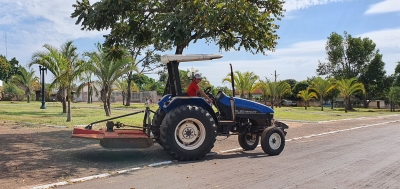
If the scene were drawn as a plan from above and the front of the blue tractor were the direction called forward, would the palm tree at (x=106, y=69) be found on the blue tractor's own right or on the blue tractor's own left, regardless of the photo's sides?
on the blue tractor's own left

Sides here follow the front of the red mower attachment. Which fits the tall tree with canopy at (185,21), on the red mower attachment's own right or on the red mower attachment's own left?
on the red mower attachment's own left

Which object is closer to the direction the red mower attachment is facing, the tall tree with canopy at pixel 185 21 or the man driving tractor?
the man driving tractor

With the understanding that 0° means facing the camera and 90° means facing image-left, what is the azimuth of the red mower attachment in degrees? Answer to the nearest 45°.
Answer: approximately 270°

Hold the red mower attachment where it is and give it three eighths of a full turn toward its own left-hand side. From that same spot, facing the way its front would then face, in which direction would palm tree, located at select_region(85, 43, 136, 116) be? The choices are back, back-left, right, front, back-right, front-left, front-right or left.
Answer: front-right

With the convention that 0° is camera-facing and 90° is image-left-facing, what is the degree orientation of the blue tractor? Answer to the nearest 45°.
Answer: approximately 270°

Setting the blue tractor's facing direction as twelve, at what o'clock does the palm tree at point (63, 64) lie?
The palm tree is roughly at 8 o'clock from the blue tractor.

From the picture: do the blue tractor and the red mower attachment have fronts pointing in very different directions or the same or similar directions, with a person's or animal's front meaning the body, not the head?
same or similar directions

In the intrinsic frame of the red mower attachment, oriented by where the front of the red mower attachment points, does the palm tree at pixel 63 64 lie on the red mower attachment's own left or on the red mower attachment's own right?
on the red mower attachment's own left

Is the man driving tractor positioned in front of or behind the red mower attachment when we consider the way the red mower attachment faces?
in front
